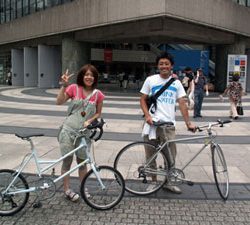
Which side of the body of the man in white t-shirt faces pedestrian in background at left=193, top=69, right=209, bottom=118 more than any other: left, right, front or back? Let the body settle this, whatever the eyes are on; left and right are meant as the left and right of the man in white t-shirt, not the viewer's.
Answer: back

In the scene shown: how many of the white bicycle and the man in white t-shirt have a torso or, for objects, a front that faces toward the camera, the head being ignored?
1

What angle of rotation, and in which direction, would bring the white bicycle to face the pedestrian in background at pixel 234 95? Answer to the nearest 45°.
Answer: approximately 45° to its left

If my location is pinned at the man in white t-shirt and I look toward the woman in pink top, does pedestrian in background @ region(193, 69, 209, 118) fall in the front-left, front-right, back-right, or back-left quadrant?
back-right

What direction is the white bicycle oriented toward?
to the viewer's right

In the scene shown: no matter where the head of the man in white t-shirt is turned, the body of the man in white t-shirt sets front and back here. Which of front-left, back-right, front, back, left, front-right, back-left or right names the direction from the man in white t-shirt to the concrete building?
back

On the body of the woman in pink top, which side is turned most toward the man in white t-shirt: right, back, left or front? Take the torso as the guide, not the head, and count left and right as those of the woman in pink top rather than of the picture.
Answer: left

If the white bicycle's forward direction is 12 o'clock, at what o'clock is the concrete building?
The concrete building is roughly at 9 o'clock from the white bicycle.

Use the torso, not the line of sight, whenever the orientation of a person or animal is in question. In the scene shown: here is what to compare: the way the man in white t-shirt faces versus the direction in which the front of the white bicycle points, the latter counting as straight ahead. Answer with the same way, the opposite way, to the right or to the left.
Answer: to the right

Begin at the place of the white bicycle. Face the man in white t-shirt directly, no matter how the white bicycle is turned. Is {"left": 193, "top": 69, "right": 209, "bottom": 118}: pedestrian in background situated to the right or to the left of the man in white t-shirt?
left
